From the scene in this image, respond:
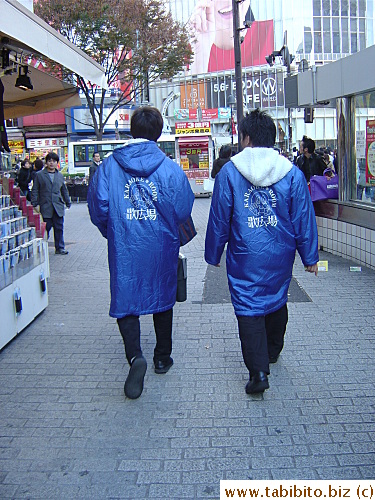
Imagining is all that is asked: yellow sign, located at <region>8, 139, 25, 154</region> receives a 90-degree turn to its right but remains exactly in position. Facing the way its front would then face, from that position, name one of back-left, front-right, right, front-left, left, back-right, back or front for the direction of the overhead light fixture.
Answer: left

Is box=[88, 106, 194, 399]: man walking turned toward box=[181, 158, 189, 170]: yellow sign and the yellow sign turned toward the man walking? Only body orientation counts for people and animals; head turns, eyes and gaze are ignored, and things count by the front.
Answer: yes

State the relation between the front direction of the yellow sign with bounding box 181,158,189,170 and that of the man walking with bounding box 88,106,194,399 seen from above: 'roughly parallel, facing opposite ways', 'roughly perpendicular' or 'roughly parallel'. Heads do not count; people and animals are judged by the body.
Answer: roughly parallel, facing opposite ways

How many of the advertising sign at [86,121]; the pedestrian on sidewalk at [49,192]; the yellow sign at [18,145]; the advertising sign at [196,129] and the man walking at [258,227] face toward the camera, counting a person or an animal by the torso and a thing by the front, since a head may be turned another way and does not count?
4

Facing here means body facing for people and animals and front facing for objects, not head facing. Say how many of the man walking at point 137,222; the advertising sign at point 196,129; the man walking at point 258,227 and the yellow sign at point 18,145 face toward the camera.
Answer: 2

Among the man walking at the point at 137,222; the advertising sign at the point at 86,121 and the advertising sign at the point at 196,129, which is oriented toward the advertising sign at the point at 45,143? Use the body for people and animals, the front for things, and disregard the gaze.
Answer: the man walking

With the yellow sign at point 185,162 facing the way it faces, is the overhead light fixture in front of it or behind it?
in front

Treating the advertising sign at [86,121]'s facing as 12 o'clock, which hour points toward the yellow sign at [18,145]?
The yellow sign is roughly at 3 o'clock from the advertising sign.

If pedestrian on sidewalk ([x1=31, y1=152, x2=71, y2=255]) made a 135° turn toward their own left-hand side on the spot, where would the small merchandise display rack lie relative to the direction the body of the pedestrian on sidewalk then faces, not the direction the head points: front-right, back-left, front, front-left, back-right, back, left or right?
back-right

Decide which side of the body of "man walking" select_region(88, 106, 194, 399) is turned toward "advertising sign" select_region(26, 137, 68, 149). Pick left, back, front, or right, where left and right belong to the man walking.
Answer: front

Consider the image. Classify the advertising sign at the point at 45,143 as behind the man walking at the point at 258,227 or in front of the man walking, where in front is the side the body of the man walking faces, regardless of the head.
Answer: in front

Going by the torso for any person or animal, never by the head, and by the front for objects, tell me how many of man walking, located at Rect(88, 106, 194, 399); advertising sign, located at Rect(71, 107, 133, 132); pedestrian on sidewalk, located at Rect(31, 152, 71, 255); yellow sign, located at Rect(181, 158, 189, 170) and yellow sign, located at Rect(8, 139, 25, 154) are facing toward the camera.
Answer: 4

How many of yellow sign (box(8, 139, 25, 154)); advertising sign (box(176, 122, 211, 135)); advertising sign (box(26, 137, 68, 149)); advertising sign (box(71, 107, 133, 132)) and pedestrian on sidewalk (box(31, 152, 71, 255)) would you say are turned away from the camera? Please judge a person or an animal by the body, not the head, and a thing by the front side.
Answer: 0

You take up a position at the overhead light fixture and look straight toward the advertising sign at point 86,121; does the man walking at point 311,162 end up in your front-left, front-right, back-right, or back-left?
front-right

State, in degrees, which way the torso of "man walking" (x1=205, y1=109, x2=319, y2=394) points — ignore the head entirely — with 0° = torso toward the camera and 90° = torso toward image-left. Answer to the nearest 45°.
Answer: approximately 180°

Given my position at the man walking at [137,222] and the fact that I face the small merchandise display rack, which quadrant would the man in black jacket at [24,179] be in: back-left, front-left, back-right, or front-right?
front-right

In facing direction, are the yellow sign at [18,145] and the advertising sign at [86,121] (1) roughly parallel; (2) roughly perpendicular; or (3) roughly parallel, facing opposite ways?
roughly parallel

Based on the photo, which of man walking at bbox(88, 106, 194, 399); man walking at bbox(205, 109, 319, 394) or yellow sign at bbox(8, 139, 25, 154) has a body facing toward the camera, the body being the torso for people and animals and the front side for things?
the yellow sign

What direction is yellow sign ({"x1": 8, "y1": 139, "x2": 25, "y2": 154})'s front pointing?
toward the camera
